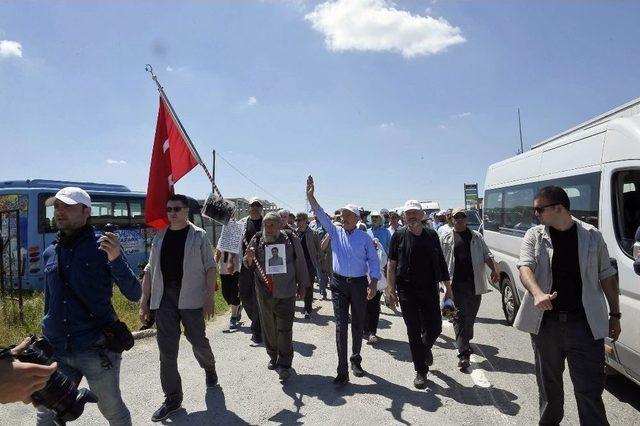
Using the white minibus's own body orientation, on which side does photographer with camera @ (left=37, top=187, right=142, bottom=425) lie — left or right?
on its right

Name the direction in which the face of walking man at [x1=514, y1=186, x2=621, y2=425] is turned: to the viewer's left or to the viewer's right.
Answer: to the viewer's left

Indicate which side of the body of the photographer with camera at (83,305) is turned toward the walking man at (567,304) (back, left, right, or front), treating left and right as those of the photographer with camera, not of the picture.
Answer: left

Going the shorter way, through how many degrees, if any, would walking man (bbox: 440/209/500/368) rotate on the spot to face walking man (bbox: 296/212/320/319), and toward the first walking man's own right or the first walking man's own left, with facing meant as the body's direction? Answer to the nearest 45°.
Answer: approximately 135° to the first walking man's own right

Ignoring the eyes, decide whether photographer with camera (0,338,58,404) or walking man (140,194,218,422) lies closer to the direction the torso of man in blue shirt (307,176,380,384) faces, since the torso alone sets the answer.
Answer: the photographer with camera

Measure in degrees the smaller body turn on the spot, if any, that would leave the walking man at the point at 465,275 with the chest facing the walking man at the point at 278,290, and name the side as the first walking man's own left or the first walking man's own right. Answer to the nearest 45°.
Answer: approximately 45° to the first walking man's own right

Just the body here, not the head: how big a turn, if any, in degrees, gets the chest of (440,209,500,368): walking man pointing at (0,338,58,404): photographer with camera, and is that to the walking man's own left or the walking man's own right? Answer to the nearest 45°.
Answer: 0° — they already face them

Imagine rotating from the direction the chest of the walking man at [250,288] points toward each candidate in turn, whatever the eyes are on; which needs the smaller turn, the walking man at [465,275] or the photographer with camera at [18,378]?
the photographer with camera
